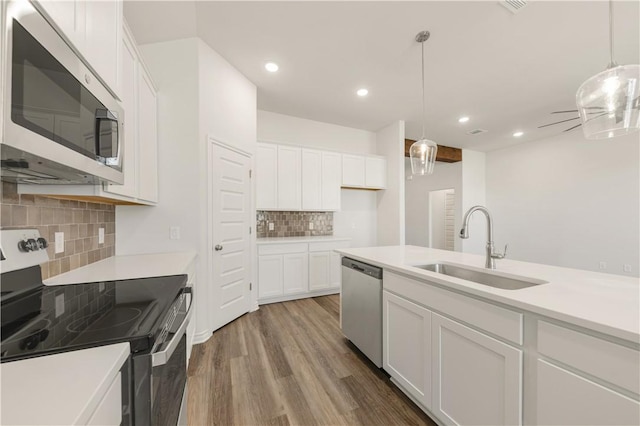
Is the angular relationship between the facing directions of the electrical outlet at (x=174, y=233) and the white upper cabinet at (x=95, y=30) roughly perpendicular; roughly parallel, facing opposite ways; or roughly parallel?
roughly perpendicular

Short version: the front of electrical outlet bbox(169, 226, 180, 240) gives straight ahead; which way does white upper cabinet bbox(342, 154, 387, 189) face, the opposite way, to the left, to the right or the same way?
the same way

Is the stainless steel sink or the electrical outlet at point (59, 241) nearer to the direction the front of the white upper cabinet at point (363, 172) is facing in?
the stainless steel sink

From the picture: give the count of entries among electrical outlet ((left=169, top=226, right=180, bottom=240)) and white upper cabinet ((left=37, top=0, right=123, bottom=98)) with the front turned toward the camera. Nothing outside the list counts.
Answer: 1

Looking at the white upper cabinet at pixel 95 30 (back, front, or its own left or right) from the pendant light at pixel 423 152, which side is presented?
front

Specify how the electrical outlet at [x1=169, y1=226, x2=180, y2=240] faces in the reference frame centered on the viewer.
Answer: facing the viewer

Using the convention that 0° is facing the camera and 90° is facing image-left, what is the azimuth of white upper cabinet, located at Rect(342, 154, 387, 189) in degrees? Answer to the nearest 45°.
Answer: approximately 315°

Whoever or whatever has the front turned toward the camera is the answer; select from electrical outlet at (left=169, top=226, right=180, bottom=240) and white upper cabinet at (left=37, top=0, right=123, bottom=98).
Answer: the electrical outlet

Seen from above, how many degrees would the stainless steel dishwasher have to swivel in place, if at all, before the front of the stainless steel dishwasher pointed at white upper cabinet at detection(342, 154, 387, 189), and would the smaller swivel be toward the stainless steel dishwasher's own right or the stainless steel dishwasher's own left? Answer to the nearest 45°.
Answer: approximately 135° to the stainless steel dishwasher's own right

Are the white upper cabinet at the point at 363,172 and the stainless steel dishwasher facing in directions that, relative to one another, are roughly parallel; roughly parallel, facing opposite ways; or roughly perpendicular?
roughly perpendicular

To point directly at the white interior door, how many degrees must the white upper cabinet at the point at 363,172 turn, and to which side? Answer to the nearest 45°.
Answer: approximately 90° to its right

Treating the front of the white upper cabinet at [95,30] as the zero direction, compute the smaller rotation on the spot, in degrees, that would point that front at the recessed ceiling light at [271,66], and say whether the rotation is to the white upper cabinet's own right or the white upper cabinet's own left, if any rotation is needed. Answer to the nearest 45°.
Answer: approximately 45° to the white upper cabinet's own left

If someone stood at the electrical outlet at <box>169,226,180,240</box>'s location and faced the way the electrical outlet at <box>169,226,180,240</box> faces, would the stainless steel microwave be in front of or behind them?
in front

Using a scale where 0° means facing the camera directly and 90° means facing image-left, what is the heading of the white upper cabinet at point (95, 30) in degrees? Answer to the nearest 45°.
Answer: approximately 270°

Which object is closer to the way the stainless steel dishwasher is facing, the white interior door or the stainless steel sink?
the white interior door
